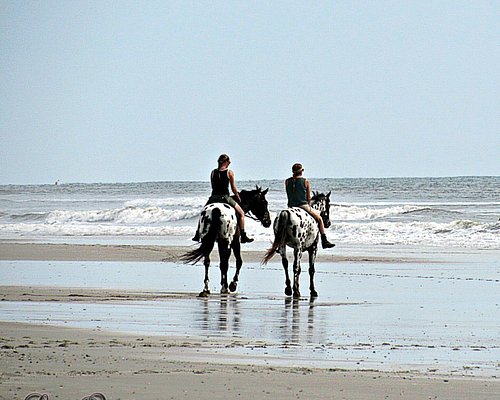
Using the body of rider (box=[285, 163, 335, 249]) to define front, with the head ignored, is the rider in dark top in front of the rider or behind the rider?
behind

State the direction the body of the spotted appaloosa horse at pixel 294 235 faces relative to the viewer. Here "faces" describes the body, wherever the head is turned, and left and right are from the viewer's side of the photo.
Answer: facing away from the viewer and to the right of the viewer

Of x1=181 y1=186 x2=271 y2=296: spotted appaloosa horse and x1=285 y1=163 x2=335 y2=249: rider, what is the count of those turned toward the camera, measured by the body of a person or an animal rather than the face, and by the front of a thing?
0

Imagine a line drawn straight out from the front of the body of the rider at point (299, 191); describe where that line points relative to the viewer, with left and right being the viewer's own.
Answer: facing away from the viewer and to the right of the viewer

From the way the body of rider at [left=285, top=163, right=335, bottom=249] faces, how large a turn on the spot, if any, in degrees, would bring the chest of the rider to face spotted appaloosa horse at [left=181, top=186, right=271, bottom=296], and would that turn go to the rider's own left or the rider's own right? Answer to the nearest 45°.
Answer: approximately 135° to the rider's own left

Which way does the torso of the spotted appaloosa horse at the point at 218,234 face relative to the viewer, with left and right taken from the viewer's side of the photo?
facing away from the viewer and to the right of the viewer

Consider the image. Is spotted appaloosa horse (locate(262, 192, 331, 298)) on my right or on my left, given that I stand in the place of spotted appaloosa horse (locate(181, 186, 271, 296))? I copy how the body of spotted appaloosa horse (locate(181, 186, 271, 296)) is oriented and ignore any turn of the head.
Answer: on my right

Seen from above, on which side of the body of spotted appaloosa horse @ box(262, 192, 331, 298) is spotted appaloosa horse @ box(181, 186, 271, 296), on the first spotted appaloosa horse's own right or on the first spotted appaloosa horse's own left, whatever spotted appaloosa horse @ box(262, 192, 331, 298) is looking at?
on the first spotted appaloosa horse's own left
